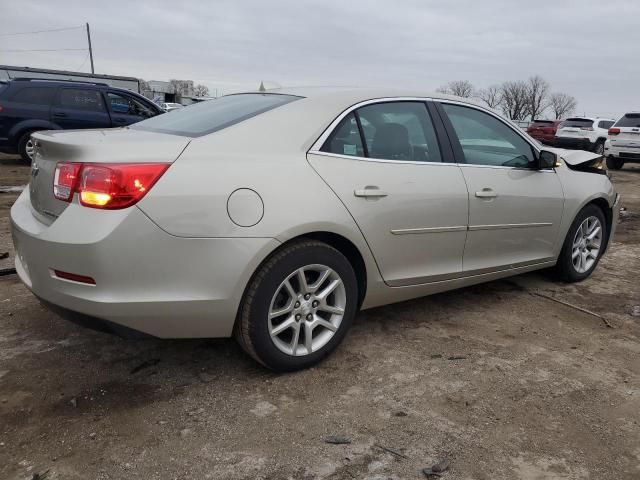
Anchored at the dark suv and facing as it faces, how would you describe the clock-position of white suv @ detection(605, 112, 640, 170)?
The white suv is roughly at 12 o'clock from the dark suv.

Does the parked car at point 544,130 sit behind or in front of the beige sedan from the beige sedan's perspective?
in front

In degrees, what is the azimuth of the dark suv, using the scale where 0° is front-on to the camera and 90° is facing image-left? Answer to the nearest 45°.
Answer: approximately 270°

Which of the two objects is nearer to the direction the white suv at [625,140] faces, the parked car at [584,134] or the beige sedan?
the parked car

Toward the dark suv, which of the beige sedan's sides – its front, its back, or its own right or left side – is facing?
left

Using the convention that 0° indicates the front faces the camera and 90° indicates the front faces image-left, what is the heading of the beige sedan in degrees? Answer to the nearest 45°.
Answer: approximately 225°

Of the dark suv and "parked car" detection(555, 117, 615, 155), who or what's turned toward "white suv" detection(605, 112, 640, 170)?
the dark suv

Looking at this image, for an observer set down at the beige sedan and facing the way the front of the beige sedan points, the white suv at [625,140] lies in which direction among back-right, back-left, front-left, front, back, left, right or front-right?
front

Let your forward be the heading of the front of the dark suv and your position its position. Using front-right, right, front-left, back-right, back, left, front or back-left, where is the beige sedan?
right

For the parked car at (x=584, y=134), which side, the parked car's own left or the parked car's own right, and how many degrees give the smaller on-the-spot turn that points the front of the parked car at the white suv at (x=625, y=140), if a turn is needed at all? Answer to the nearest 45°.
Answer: approximately 135° to the parked car's own right

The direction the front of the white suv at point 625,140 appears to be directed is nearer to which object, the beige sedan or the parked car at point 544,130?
the parked car

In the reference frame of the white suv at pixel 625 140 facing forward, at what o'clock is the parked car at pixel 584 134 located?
The parked car is roughly at 10 o'clock from the white suv.

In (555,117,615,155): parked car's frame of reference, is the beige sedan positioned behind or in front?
behind

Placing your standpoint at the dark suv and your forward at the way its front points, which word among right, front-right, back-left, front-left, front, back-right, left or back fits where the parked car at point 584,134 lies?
front

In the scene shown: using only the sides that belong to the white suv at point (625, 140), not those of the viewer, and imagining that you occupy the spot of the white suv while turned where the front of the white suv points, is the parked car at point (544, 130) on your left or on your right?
on your left

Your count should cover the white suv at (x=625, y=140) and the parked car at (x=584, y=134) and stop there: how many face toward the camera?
0
